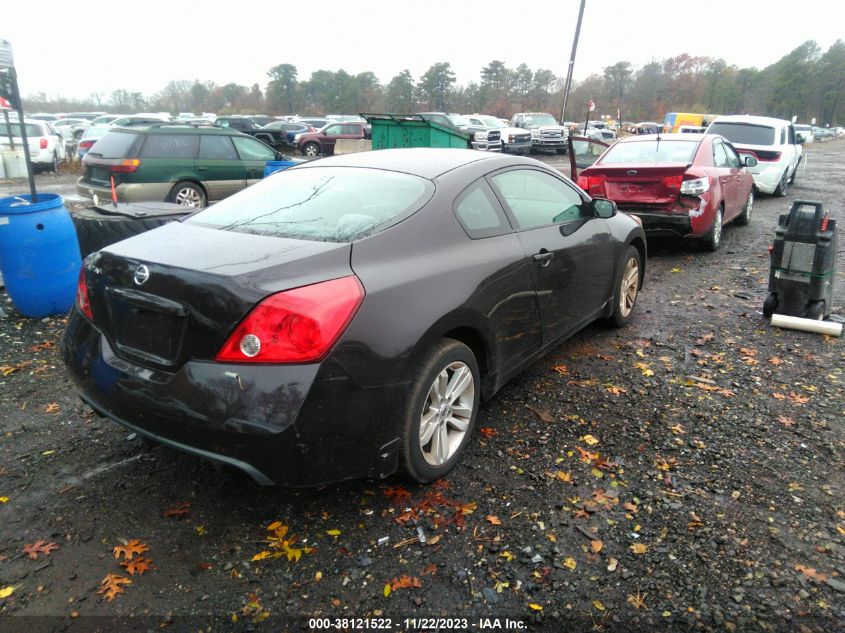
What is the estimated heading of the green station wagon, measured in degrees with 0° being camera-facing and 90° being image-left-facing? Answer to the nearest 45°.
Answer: approximately 225°

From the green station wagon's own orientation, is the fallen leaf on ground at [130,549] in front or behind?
behind

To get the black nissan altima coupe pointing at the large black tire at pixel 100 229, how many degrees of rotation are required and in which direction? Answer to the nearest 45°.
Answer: approximately 90° to its left

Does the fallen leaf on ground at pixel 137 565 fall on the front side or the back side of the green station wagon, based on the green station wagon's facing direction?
on the back side

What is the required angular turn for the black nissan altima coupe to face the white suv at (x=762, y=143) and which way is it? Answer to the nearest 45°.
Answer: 0° — it already faces it

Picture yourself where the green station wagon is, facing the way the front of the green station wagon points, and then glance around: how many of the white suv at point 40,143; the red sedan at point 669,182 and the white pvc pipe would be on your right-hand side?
2

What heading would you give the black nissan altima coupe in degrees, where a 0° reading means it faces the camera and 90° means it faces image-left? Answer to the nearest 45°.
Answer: approximately 225°

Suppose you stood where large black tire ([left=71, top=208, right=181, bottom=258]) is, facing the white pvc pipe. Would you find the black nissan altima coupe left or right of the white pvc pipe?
right

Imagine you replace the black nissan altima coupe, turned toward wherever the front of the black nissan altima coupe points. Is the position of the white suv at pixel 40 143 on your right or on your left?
on your left

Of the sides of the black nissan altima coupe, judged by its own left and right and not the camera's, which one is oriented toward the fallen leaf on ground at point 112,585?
back
